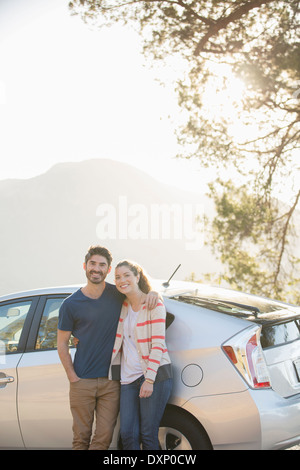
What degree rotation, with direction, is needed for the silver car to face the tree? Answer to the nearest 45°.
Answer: approximately 45° to its right

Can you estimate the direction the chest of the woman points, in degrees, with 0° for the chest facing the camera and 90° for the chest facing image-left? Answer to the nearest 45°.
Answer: approximately 45°

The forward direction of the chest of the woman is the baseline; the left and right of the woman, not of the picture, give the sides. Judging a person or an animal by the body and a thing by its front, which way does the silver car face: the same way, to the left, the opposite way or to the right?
to the right

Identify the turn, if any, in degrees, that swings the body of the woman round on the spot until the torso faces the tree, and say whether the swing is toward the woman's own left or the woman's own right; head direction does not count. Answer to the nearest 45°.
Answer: approximately 135° to the woman's own right

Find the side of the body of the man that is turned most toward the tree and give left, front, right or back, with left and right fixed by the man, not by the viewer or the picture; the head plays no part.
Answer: back

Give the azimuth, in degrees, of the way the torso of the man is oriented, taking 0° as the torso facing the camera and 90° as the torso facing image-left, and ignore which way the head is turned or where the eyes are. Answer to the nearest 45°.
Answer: approximately 0°

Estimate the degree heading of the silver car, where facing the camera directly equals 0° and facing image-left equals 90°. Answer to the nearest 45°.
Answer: approximately 135°
